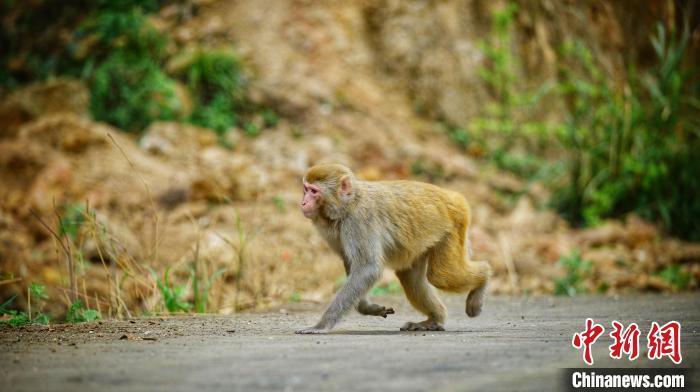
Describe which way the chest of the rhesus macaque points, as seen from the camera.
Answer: to the viewer's left

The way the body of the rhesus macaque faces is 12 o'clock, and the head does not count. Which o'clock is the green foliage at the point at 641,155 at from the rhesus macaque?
The green foliage is roughly at 4 o'clock from the rhesus macaque.

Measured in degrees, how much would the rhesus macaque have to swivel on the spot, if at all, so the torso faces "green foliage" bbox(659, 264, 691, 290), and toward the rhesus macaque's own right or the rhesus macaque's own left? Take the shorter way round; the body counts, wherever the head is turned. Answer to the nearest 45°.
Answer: approximately 135° to the rhesus macaque's own right

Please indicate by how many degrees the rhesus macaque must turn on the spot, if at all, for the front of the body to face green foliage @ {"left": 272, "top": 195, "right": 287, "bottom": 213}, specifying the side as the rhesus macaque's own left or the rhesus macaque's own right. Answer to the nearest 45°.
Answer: approximately 90° to the rhesus macaque's own right

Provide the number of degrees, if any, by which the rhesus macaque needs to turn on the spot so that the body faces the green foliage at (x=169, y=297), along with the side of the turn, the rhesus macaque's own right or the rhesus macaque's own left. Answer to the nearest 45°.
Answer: approximately 45° to the rhesus macaque's own right

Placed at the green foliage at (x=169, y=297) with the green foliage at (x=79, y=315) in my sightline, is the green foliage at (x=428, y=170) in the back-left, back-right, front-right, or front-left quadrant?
back-right

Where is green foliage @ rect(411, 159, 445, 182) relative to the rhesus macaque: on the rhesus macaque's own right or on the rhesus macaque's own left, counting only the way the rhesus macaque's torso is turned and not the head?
on the rhesus macaque's own right

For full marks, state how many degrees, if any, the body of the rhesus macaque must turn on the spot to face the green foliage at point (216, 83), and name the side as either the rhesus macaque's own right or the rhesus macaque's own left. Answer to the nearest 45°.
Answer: approximately 45° to the rhesus macaque's own right

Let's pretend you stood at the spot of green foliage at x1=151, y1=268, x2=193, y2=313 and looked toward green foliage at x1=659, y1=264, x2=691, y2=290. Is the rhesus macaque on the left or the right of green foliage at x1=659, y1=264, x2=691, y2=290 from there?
right

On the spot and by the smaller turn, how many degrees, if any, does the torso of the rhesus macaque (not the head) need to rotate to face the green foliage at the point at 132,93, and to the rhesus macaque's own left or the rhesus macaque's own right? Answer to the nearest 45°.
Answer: approximately 45° to the rhesus macaque's own right

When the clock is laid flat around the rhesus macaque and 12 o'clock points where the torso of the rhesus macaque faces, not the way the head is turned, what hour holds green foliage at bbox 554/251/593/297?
The green foliage is roughly at 4 o'clock from the rhesus macaque.
